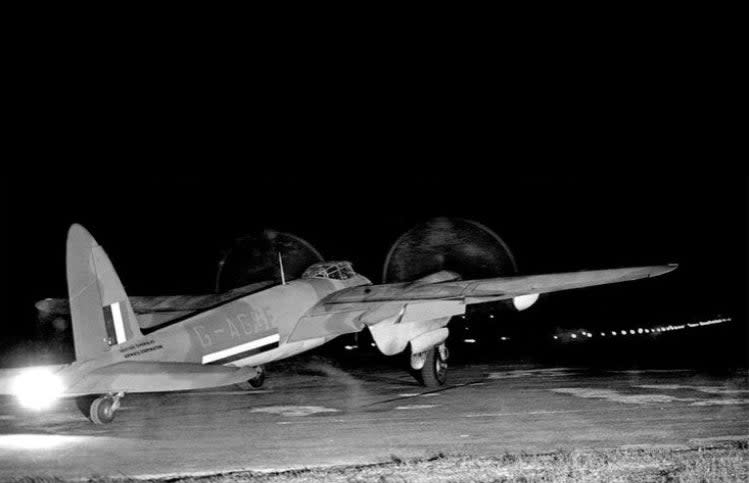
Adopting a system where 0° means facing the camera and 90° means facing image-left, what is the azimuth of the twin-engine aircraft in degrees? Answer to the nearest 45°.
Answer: approximately 225°
